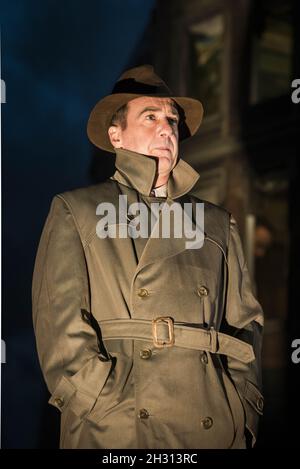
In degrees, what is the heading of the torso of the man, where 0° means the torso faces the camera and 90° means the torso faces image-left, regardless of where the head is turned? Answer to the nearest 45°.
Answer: approximately 315°
